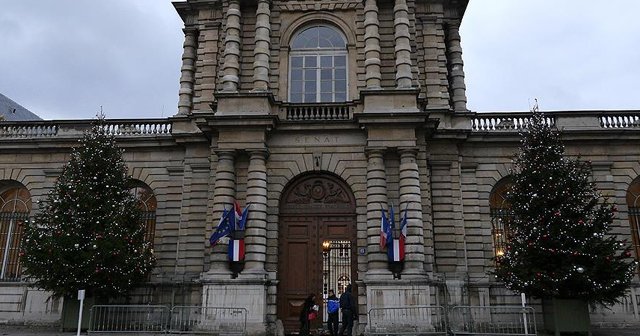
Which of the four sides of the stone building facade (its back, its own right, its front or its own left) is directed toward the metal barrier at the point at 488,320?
left

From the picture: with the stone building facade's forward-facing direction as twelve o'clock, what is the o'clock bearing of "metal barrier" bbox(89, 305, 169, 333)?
The metal barrier is roughly at 3 o'clock from the stone building facade.

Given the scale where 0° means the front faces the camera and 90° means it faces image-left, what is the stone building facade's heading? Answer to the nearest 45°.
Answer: approximately 0°

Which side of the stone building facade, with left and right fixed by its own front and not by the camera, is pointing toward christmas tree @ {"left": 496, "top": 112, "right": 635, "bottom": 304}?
left
